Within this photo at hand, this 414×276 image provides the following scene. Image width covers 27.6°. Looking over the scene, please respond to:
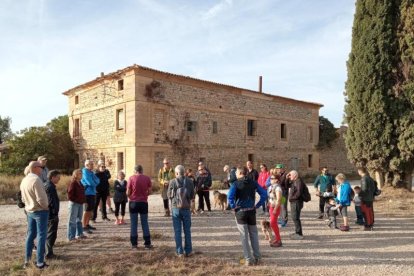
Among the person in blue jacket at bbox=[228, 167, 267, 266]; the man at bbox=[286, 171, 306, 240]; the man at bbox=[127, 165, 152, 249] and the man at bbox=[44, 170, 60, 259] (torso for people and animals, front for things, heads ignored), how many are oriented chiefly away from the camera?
2

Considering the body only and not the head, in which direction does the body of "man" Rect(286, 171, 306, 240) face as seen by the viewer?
to the viewer's left

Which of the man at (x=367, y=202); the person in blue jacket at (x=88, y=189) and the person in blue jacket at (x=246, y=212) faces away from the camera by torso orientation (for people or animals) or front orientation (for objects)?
the person in blue jacket at (x=246, y=212)

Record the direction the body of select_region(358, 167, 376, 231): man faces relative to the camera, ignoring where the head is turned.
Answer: to the viewer's left

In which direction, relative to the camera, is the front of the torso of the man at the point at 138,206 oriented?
away from the camera

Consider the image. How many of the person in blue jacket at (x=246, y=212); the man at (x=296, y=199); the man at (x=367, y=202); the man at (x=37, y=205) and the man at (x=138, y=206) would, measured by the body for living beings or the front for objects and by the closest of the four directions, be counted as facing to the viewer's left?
2

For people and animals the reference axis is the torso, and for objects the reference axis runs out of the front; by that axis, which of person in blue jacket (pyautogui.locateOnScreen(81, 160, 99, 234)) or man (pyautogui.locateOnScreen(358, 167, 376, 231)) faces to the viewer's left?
the man

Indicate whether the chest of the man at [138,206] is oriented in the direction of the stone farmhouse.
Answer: yes

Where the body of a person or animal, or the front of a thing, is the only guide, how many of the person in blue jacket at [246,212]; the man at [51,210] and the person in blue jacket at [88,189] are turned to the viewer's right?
2

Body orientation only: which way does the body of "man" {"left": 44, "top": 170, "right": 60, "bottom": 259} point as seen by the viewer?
to the viewer's right

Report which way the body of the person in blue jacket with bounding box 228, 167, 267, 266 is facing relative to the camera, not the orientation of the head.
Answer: away from the camera

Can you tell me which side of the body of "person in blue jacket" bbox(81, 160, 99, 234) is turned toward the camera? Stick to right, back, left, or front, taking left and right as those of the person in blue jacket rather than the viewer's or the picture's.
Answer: right
